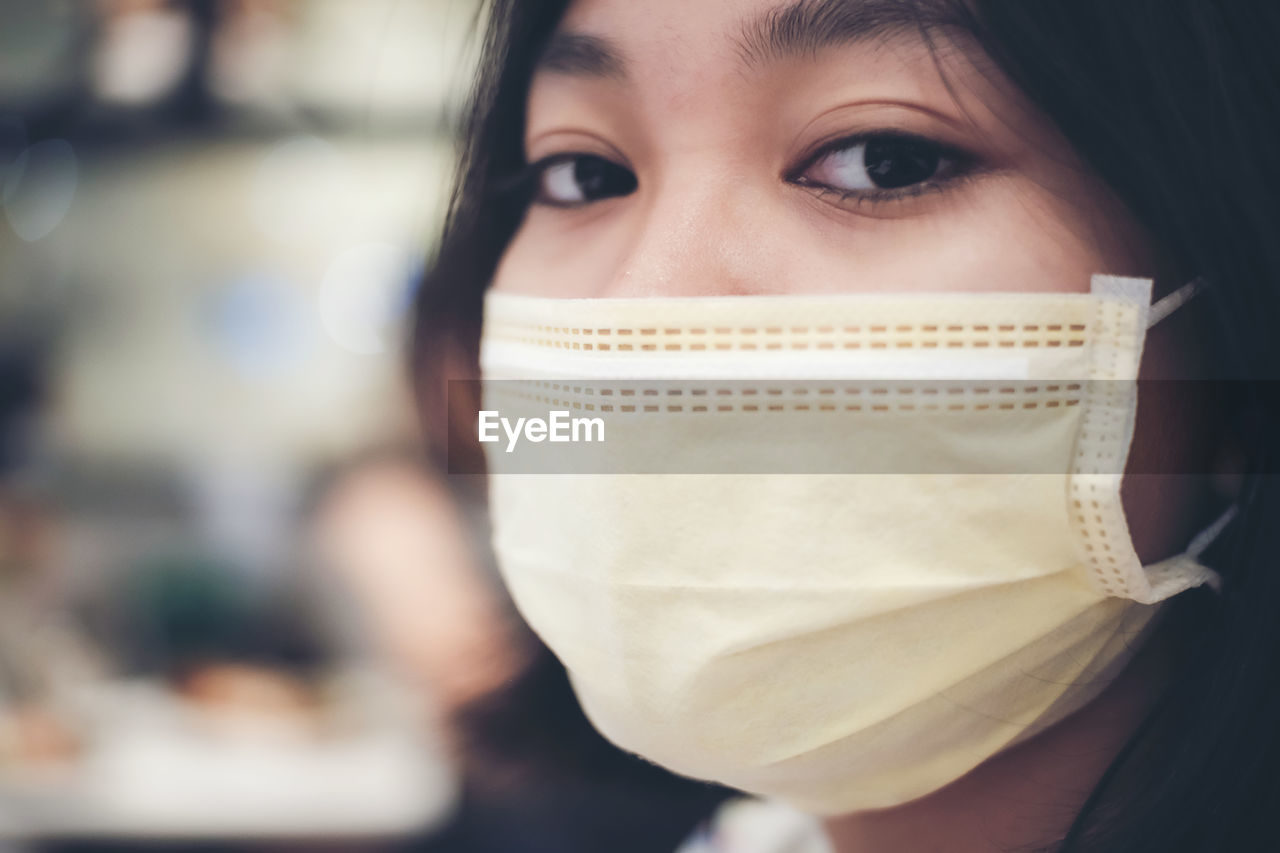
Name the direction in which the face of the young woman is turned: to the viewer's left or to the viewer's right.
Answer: to the viewer's left
